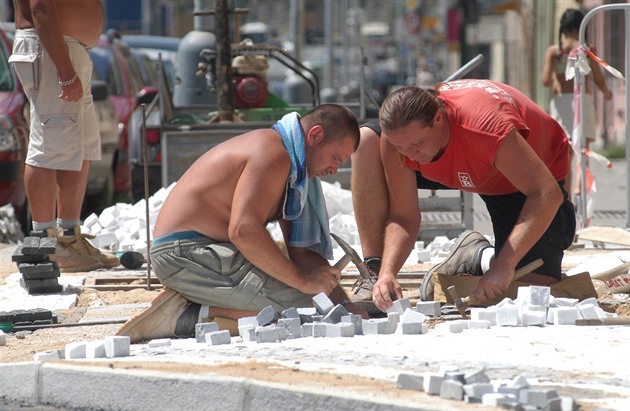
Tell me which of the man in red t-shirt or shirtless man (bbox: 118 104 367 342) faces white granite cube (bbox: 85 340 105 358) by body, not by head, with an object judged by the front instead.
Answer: the man in red t-shirt

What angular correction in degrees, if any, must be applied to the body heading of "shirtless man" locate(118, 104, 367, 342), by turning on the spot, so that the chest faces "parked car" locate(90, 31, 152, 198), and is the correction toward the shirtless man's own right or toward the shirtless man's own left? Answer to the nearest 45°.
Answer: approximately 90° to the shirtless man's own left

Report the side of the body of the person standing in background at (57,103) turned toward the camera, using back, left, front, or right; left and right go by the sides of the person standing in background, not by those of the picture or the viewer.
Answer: right

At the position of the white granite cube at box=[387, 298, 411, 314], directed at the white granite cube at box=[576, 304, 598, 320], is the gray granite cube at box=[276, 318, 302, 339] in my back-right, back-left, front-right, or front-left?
back-right

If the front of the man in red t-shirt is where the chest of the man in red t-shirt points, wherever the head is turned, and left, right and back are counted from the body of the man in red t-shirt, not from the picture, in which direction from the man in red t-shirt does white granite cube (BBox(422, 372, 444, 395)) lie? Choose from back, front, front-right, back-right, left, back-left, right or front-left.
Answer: front-left

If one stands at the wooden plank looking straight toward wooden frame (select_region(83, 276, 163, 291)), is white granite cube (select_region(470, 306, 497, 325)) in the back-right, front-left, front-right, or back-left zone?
front-left

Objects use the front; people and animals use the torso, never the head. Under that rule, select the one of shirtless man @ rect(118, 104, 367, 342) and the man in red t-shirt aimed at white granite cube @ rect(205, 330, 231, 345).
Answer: the man in red t-shirt

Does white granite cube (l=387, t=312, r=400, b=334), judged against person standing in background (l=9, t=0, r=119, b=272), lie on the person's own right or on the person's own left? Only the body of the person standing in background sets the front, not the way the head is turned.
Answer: on the person's own right

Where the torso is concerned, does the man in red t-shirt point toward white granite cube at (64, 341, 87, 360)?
yes

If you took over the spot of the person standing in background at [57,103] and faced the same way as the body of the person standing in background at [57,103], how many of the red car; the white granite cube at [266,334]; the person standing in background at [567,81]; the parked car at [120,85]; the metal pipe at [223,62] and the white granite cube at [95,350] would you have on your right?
2

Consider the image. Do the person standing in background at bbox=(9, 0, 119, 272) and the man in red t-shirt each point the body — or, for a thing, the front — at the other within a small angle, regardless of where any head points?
no

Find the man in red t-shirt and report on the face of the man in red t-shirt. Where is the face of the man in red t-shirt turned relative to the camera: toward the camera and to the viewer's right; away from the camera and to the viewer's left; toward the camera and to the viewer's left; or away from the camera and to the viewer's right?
toward the camera and to the viewer's left

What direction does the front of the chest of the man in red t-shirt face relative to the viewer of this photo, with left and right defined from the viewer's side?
facing the viewer and to the left of the viewer

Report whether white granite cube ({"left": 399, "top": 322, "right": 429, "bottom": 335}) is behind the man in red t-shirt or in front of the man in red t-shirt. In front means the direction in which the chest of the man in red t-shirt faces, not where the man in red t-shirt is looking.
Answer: in front

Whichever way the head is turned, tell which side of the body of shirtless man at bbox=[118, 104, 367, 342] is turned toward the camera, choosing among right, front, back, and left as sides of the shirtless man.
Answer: right
